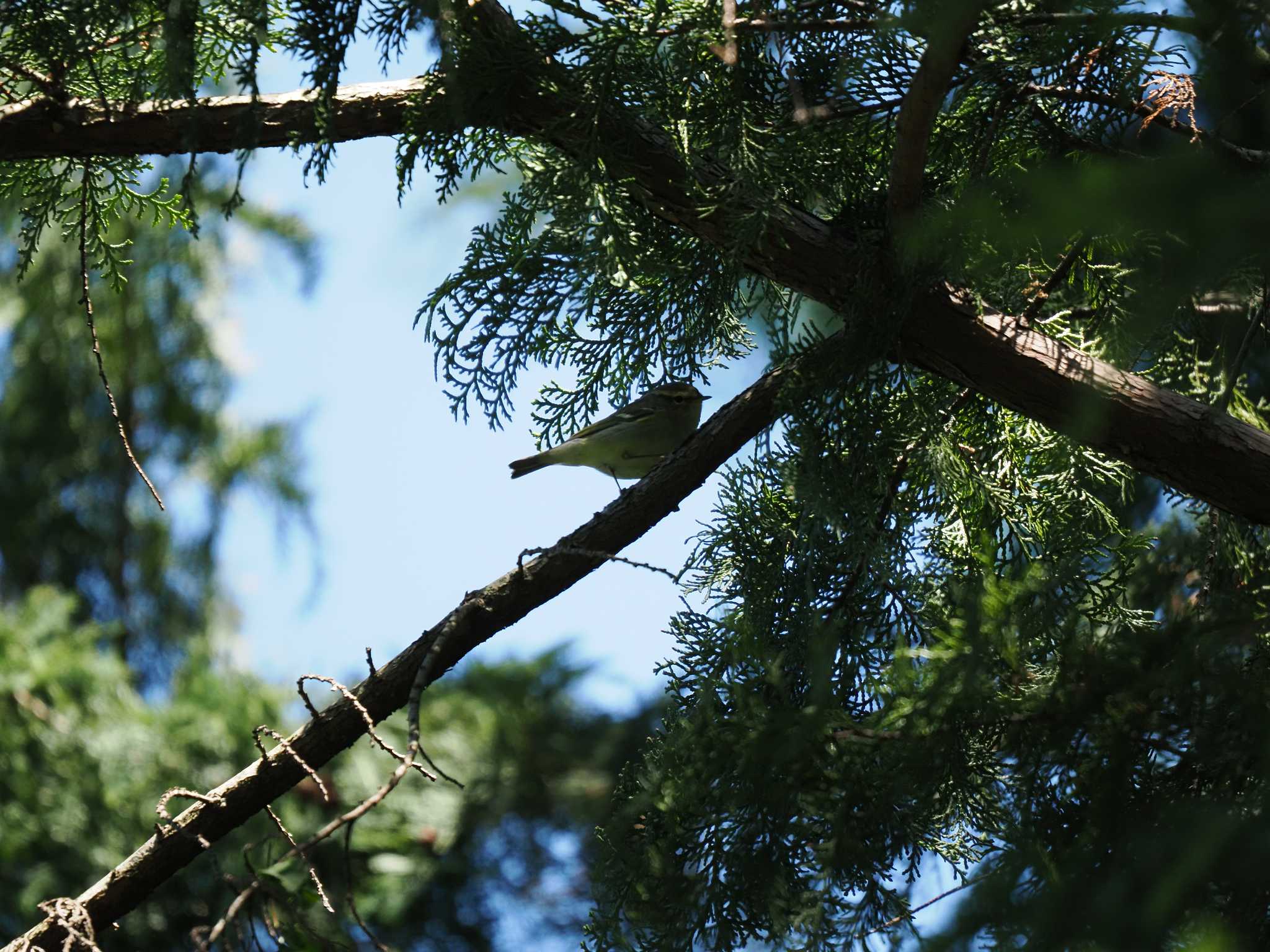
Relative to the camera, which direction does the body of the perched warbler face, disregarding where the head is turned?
to the viewer's right

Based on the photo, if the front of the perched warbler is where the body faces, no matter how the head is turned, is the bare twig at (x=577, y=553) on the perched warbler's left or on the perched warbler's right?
on the perched warbler's right
